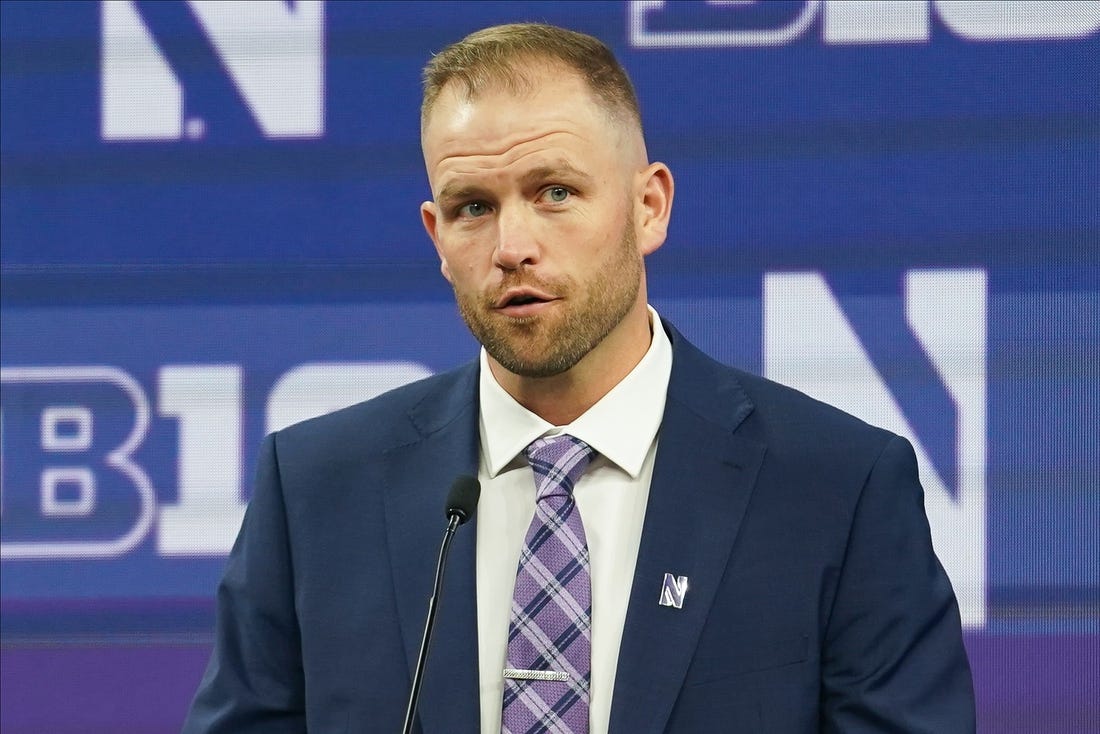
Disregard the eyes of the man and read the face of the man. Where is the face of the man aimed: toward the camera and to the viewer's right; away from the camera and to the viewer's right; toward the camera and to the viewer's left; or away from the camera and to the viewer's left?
toward the camera and to the viewer's left

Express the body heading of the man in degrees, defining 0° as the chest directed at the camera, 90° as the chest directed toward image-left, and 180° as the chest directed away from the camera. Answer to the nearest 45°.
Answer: approximately 0°
